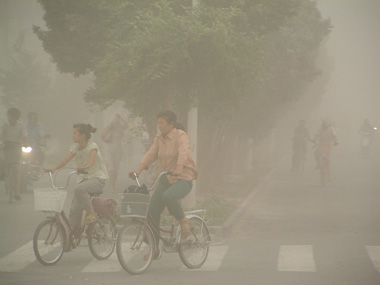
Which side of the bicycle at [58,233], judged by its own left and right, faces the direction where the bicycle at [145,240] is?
left

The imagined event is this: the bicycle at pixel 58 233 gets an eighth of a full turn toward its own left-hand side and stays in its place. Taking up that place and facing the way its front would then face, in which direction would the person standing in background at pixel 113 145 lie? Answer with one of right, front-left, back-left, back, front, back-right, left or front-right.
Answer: back

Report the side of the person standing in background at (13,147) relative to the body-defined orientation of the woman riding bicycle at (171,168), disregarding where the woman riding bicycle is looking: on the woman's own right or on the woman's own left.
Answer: on the woman's own right

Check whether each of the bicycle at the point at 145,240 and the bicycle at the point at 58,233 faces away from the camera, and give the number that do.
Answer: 0

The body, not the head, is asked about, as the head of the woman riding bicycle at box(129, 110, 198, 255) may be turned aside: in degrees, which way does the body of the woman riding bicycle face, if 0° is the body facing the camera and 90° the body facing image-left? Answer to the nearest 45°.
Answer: approximately 45°
